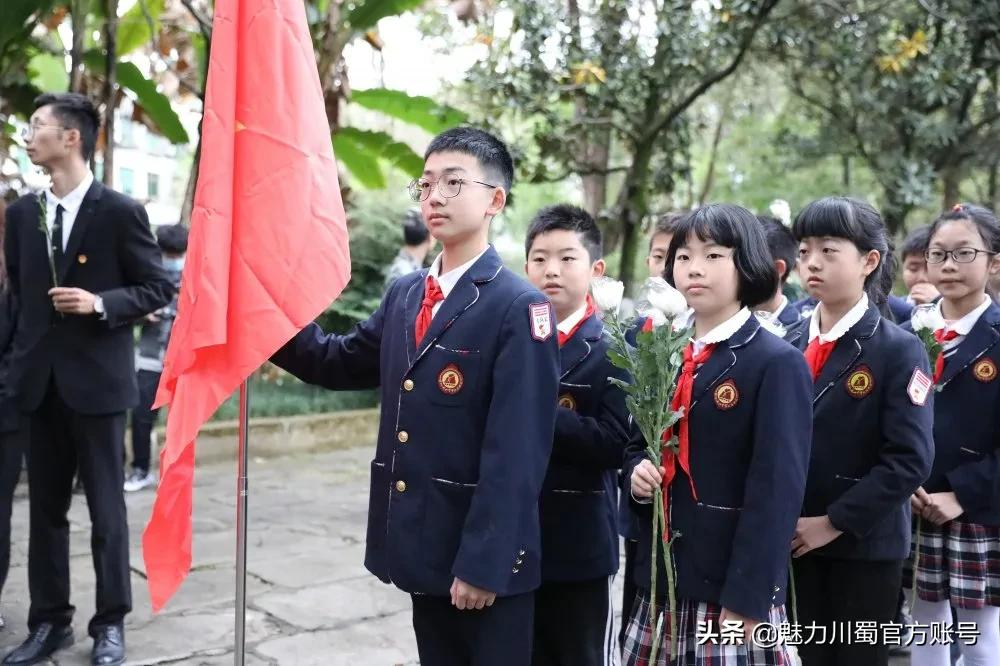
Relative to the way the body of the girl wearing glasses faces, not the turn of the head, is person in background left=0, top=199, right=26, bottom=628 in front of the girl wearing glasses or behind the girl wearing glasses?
in front

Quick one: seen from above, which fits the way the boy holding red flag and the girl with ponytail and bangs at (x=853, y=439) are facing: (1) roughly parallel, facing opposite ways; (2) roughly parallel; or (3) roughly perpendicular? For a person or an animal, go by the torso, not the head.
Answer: roughly parallel

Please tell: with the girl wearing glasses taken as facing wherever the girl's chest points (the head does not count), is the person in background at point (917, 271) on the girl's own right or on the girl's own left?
on the girl's own right

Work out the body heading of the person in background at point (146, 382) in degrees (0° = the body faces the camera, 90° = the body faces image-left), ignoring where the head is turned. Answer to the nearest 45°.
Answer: approximately 45°

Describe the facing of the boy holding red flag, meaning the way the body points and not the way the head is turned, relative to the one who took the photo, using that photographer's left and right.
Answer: facing the viewer and to the left of the viewer

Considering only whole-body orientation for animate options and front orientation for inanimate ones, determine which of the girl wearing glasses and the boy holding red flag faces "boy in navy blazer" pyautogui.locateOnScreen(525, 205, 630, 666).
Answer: the girl wearing glasses

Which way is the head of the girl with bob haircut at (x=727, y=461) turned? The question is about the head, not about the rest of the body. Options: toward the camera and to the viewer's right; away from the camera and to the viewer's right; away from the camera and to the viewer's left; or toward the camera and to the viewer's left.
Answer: toward the camera and to the viewer's left

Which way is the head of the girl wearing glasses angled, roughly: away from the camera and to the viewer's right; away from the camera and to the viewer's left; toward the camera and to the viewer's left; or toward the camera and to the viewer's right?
toward the camera and to the viewer's left

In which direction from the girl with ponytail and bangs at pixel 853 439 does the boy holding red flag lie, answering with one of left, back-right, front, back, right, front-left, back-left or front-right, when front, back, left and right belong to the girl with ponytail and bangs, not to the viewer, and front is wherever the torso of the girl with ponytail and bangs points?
front

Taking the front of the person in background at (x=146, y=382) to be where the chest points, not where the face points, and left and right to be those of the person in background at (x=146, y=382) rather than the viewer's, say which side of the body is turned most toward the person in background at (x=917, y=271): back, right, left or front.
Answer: left

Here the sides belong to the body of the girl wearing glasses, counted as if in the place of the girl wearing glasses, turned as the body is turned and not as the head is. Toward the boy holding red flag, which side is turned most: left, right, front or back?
front

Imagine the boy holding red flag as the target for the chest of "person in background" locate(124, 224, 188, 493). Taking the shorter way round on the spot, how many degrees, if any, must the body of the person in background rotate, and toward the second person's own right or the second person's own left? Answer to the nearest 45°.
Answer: approximately 45° to the second person's own left

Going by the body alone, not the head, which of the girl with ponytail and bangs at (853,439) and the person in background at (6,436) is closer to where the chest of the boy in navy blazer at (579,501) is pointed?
the person in background
